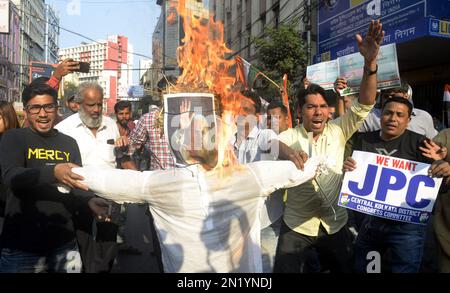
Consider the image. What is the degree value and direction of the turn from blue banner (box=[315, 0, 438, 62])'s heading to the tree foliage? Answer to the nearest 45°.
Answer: approximately 90° to its right

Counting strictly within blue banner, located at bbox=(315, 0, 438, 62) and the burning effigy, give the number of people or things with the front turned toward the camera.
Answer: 2

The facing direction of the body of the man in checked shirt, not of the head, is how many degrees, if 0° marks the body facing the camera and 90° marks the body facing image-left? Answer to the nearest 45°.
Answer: approximately 315°

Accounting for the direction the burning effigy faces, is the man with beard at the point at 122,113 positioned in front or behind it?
behind

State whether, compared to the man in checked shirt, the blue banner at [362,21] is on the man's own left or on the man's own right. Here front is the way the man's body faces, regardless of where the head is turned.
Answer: on the man's own left

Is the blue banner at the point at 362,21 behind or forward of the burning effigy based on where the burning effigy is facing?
behind

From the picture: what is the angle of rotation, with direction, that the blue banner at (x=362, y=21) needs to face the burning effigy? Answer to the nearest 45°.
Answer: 0° — it already faces it

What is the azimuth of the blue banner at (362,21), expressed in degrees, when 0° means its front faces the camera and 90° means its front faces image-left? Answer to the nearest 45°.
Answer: approximately 0°
